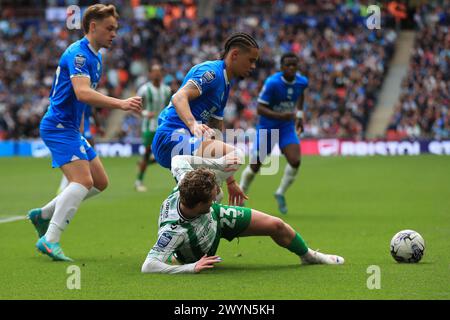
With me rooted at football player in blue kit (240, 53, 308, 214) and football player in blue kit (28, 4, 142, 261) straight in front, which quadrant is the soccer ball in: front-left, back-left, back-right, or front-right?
front-left

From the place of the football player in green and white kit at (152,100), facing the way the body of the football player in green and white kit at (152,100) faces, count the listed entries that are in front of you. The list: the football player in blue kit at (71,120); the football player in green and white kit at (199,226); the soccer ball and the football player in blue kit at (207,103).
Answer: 4

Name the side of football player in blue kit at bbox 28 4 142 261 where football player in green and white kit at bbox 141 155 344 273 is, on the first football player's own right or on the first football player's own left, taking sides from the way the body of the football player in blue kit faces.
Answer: on the first football player's own right

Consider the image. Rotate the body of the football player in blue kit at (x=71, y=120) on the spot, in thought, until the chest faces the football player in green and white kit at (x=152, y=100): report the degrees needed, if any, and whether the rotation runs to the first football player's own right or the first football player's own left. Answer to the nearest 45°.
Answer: approximately 90° to the first football player's own left

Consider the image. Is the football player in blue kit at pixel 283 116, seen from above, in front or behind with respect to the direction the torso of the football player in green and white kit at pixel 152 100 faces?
in front

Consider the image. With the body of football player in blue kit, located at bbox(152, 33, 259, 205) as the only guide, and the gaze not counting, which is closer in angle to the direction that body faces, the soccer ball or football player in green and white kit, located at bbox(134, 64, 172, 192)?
the soccer ball

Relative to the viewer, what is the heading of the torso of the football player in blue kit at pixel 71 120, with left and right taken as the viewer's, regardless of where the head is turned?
facing to the right of the viewer

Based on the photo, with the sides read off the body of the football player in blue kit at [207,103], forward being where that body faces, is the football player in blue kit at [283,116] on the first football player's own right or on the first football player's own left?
on the first football player's own left
